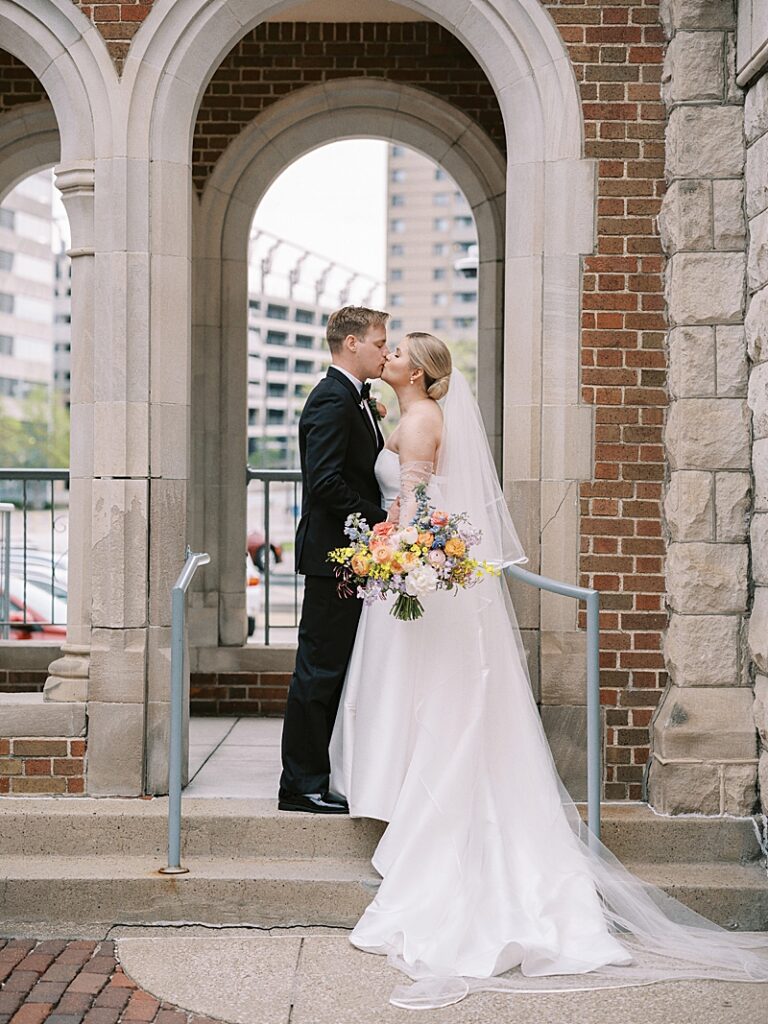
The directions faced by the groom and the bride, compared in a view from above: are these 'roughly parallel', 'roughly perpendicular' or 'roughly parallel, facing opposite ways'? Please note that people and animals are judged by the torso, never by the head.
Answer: roughly parallel, facing opposite ways

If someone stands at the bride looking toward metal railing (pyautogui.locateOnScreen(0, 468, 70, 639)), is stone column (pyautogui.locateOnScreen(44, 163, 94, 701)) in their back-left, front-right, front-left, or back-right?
front-left

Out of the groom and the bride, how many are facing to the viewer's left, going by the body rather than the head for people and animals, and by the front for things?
1

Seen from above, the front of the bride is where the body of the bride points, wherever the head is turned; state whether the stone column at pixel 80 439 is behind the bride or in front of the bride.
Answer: in front

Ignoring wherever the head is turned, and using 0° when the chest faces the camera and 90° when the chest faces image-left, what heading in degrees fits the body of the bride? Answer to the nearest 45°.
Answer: approximately 90°

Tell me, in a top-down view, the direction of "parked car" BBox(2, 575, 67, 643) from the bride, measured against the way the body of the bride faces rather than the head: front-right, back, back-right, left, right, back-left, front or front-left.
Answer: front-right

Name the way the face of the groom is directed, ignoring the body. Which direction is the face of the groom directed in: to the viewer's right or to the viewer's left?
to the viewer's right

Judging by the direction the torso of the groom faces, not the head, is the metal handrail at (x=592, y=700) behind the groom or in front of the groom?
in front

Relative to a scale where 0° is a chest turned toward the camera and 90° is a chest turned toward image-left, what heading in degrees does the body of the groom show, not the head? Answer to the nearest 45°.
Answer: approximately 270°

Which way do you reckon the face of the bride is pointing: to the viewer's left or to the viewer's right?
to the viewer's left

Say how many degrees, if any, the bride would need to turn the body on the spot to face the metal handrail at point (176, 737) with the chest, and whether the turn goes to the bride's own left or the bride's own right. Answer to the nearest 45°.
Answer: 0° — they already face it

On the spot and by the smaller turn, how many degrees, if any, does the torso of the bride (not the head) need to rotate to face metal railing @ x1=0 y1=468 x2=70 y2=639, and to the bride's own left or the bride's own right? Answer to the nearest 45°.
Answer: approximately 45° to the bride's own right
